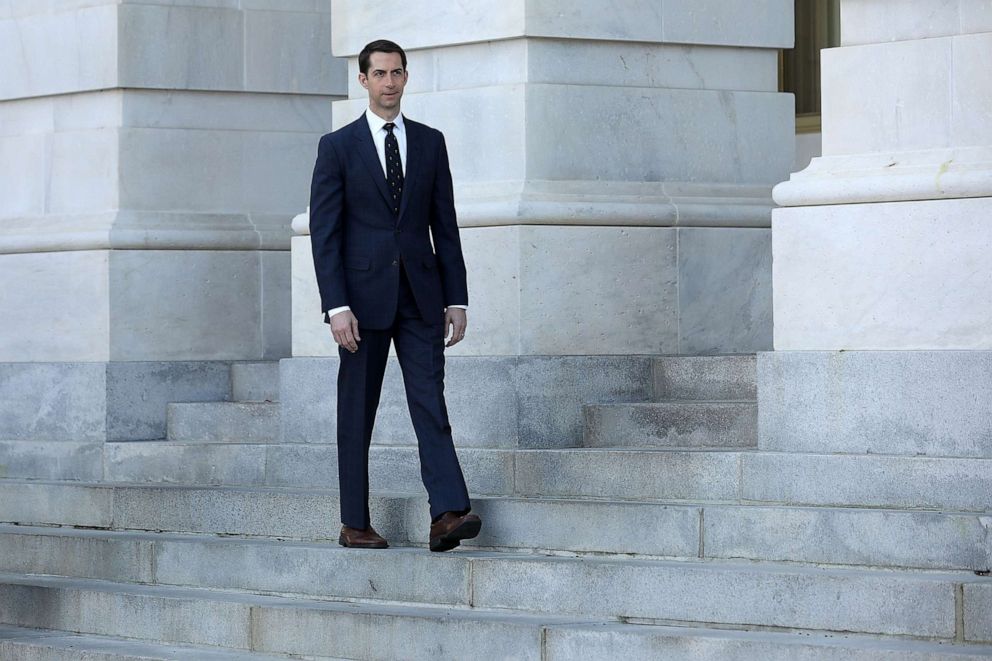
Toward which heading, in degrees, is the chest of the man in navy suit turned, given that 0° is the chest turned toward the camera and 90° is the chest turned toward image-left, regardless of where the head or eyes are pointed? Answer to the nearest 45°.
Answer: approximately 315°

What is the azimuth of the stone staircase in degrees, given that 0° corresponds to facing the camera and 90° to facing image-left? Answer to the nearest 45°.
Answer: approximately 0°
